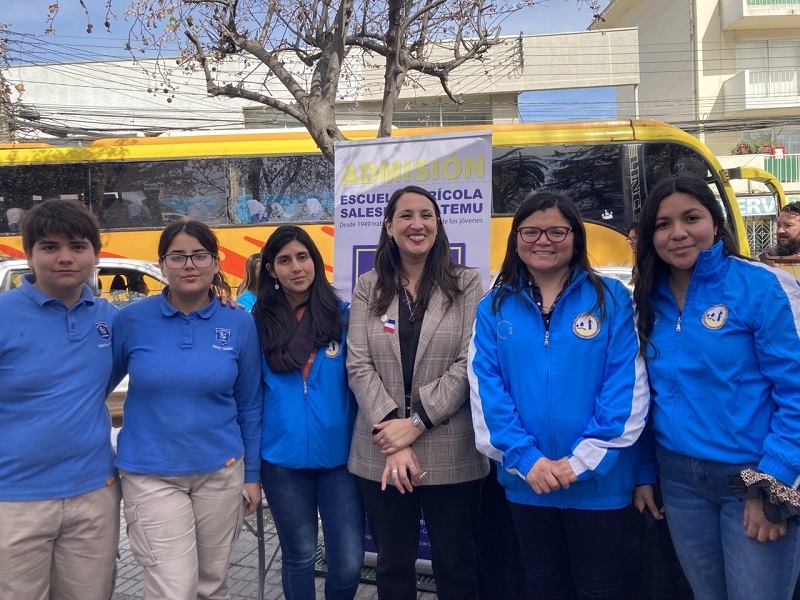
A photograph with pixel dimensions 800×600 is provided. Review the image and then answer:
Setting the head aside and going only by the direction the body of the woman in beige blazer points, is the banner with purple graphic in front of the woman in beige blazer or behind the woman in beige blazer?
behind

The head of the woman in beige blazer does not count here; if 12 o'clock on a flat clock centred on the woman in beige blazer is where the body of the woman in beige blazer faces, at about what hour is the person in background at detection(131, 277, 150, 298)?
The person in background is roughly at 5 o'clock from the woman in beige blazer.

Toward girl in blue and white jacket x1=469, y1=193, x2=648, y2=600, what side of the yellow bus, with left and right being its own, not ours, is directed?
right

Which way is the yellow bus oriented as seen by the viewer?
to the viewer's right

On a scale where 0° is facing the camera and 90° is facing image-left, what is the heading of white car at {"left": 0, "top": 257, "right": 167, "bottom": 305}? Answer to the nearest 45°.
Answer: approximately 270°

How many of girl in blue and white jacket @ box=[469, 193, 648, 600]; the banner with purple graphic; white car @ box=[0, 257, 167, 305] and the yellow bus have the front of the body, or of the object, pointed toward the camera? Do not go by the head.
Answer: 2

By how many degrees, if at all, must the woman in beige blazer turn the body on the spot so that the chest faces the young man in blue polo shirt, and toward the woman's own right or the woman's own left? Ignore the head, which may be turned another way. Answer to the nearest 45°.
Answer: approximately 90° to the woman's own right

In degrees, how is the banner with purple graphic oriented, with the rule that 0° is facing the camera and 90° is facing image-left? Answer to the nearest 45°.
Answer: approximately 0°

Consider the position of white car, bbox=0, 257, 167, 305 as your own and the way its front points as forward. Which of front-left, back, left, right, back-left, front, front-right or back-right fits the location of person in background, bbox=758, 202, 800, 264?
front-right

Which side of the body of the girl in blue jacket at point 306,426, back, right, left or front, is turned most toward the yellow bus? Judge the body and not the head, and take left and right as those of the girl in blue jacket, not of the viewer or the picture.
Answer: back
